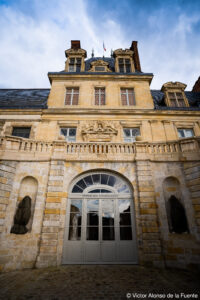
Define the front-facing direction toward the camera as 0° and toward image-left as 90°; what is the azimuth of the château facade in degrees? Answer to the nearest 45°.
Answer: approximately 0°
